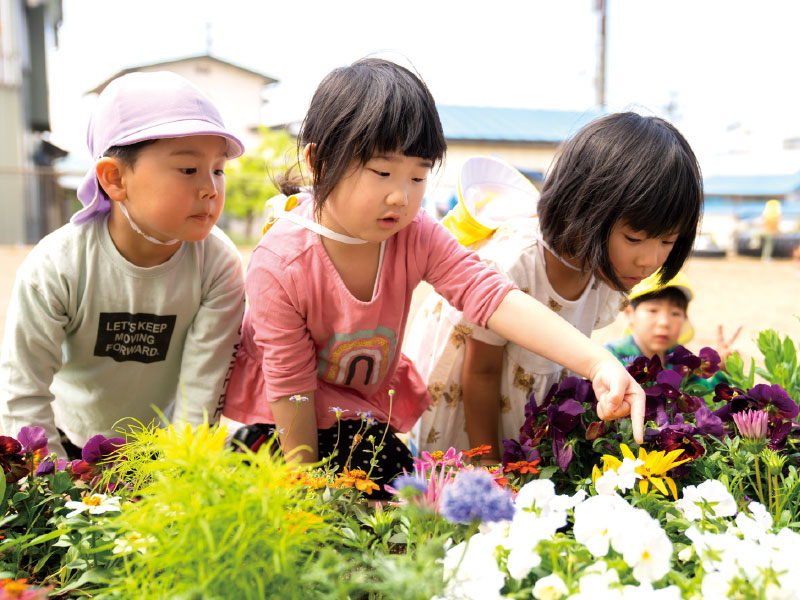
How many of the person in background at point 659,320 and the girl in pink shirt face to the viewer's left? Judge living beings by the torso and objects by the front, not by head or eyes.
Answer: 0

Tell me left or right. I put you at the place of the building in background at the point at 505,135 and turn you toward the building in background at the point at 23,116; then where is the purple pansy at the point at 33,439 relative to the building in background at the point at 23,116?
left

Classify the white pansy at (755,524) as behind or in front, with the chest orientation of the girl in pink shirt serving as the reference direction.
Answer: in front

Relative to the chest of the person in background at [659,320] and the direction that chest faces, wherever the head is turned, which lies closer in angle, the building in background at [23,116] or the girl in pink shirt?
the girl in pink shirt

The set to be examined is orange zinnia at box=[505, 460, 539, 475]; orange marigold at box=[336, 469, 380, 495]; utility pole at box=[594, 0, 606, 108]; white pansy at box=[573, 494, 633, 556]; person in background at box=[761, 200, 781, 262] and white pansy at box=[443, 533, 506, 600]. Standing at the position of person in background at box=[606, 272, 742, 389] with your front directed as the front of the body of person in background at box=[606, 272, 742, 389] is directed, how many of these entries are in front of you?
4

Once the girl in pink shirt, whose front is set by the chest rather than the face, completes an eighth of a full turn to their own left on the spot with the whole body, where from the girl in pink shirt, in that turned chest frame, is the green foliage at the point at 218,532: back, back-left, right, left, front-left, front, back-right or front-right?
right

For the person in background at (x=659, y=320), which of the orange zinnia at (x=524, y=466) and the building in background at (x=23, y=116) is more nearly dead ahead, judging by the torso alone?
the orange zinnia

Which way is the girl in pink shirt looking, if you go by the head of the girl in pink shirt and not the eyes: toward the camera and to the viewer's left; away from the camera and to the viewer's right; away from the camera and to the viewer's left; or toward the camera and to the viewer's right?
toward the camera and to the viewer's right

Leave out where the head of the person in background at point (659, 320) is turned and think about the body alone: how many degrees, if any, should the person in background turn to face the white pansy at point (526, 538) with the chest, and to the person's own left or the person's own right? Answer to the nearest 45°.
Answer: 0° — they already face it

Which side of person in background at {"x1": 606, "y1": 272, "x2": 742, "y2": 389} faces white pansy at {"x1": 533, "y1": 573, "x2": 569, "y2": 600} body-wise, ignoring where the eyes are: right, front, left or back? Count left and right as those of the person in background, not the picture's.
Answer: front

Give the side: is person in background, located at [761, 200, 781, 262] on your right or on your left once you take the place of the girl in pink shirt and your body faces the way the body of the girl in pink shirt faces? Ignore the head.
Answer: on your left

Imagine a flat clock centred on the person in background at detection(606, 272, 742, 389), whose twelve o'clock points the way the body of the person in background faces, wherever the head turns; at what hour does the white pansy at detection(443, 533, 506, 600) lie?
The white pansy is roughly at 12 o'clock from the person in background.

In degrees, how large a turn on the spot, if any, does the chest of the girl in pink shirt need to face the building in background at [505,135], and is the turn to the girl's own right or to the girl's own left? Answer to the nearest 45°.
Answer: approximately 135° to the girl's own left

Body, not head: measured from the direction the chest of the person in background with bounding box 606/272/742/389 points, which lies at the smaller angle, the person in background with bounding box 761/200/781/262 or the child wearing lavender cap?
the child wearing lavender cap

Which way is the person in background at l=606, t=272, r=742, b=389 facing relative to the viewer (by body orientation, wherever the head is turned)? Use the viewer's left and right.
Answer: facing the viewer

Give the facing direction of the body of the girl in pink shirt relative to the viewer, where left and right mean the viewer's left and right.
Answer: facing the viewer and to the right of the viewer

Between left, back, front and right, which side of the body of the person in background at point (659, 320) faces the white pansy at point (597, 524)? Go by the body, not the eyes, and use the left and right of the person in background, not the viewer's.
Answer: front
